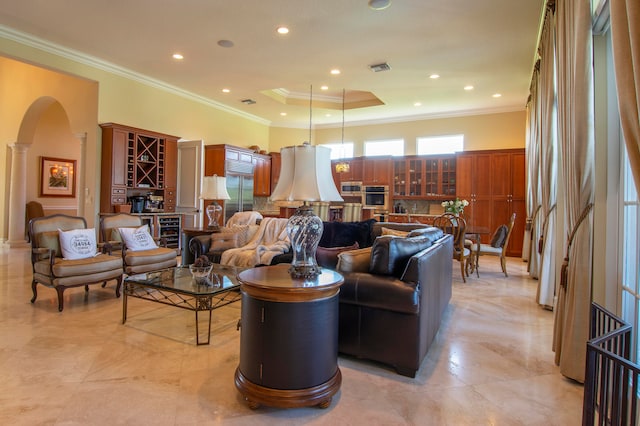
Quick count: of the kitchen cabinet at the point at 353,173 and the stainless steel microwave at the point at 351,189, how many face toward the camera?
2

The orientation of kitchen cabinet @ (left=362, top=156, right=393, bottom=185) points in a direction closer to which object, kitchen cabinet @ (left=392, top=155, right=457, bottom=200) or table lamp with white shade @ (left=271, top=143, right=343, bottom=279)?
the table lamp with white shade

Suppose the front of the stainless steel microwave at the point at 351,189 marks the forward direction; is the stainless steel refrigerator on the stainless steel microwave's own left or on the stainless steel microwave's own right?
on the stainless steel microwave's own right

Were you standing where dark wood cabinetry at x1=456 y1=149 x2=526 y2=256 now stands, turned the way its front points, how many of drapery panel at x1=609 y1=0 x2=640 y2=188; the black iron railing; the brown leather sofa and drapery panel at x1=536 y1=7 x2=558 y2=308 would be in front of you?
4

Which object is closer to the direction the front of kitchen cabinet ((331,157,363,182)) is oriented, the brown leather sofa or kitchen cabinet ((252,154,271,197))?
the brown leather sofa

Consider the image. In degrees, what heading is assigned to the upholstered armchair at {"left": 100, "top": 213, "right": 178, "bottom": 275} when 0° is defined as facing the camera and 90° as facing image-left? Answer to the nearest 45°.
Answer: approximately 315°

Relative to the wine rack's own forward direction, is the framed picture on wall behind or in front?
behind

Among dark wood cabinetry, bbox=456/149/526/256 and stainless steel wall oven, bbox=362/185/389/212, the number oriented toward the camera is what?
2
